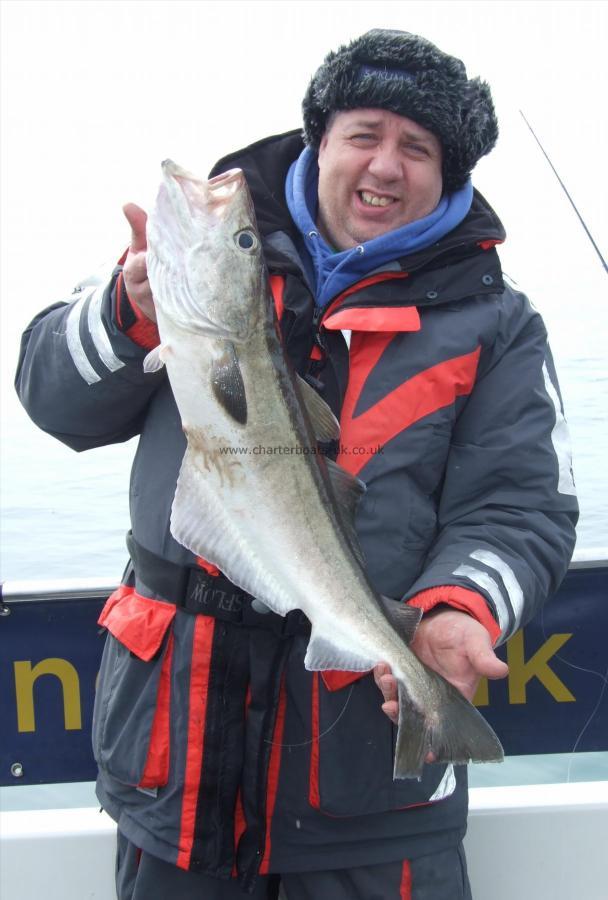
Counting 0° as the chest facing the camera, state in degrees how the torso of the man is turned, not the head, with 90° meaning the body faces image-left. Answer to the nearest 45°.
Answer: approximately 0°
